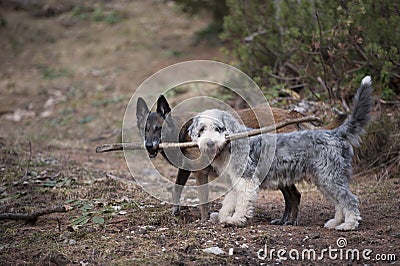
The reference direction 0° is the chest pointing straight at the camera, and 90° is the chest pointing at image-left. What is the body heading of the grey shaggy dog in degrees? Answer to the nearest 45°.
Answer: approximately 90°

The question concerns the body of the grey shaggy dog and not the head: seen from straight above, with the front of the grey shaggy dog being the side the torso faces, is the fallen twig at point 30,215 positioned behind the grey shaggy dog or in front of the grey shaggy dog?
in front
